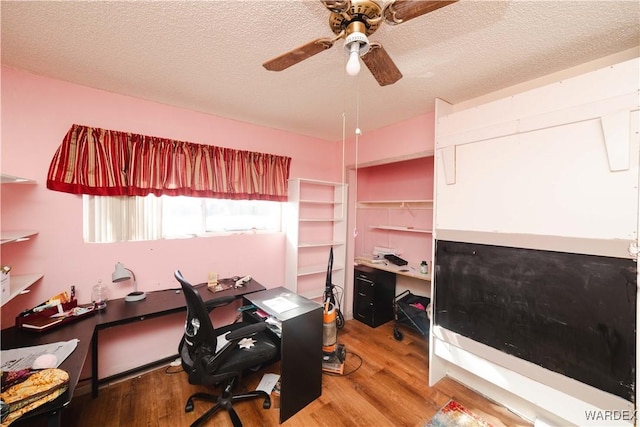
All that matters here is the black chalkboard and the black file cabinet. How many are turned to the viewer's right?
0

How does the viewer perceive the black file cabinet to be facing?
facing the viewer and to the left of the viewer

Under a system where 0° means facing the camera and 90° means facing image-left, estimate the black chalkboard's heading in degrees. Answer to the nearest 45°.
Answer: approximately 45°

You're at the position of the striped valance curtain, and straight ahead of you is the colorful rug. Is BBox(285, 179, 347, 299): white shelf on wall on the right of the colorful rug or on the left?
left

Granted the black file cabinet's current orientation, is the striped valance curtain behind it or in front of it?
in front

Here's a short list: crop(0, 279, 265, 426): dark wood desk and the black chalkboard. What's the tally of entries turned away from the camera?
0

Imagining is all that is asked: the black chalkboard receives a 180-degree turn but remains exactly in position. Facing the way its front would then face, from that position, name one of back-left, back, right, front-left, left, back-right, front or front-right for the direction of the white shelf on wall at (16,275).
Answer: back

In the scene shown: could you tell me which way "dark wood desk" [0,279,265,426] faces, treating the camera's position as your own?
facing the viewer and to the right of the viewer

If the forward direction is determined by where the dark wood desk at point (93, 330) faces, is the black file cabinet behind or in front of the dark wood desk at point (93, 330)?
in front
